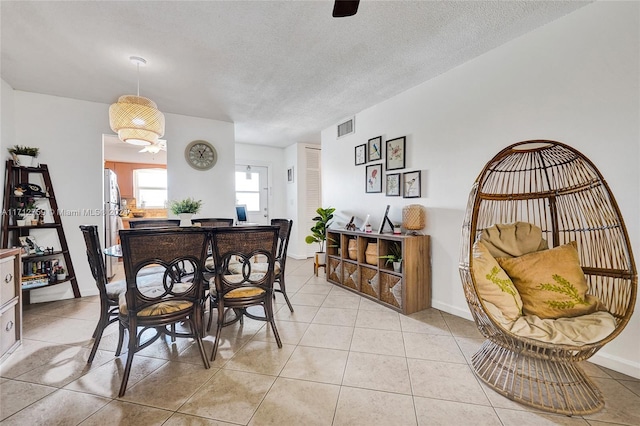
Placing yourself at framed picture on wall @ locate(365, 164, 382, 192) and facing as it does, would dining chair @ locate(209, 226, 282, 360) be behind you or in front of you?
in front

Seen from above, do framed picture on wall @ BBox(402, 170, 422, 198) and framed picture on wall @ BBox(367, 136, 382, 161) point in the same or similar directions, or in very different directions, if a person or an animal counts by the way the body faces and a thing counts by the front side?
same or similar directions

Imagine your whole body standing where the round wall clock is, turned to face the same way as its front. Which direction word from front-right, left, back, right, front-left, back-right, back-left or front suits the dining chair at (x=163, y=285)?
front

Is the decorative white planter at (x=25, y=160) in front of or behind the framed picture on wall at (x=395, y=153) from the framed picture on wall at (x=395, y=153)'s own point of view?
in front

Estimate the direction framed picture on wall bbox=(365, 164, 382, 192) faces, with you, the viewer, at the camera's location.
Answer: facing the viewer and to the left of the viewer

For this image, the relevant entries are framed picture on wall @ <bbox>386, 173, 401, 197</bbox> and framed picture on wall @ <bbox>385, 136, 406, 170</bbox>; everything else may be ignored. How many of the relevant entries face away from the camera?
0

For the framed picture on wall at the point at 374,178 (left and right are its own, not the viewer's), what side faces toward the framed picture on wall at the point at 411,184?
left

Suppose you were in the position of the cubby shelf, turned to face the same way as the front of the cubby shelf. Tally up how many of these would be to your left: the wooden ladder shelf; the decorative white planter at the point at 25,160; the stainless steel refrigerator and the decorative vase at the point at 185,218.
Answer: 0

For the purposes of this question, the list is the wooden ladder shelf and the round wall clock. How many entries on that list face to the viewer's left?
0

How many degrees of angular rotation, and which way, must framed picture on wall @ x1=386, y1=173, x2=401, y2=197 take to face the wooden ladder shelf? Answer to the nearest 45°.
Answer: approximately 45° to its right

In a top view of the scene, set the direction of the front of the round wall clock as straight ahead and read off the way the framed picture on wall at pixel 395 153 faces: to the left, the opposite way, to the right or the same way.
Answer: to the right

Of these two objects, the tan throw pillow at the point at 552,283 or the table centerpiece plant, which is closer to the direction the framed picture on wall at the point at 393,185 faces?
the table centerpiece plant

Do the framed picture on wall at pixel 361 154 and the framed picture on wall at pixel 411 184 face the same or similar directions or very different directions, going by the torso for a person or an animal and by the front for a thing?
same or similar directions

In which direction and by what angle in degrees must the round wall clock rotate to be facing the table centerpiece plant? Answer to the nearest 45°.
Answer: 0° — it already faces it

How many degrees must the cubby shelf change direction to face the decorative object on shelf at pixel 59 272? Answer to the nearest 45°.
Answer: approximately 45° to its right

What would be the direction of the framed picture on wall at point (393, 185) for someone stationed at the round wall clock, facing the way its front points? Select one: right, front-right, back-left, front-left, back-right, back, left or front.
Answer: front-left

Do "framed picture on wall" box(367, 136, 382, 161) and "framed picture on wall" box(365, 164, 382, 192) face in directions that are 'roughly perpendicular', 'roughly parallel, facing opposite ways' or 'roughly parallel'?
roughly parallel

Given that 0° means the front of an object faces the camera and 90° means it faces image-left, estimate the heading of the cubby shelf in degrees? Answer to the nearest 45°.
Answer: approximately 45°

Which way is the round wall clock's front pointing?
toward the camera

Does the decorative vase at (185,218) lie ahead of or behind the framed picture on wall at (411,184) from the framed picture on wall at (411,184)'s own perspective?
ahead
